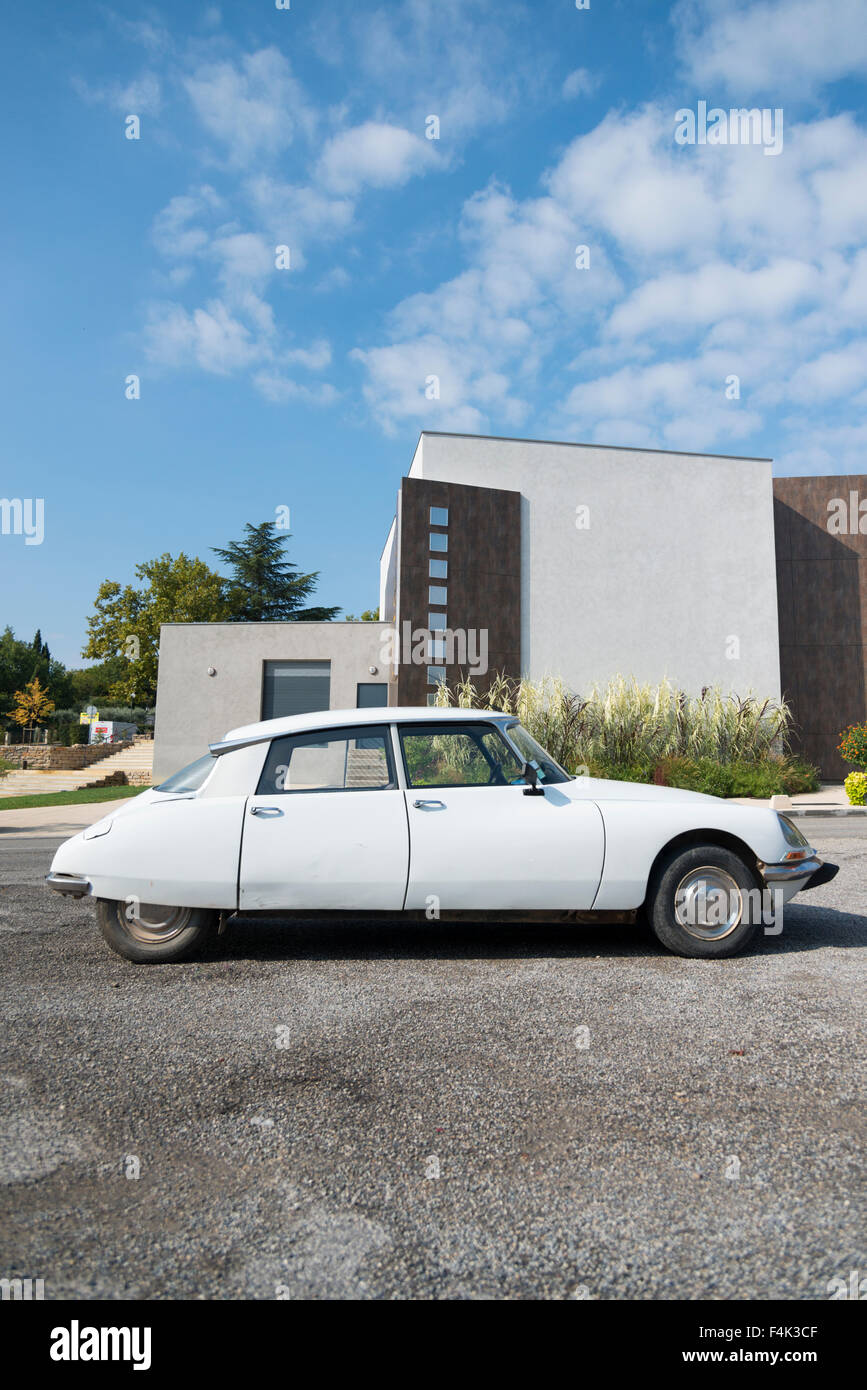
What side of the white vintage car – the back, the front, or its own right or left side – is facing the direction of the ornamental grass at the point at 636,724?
left

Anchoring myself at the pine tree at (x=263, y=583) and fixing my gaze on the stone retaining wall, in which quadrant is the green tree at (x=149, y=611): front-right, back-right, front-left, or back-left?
front-right

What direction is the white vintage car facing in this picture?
to the viewer's right

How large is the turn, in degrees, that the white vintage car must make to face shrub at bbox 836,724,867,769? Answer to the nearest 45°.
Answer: approximately 45° to its left

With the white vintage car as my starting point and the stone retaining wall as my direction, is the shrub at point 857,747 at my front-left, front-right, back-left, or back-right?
front-right

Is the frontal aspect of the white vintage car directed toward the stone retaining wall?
no

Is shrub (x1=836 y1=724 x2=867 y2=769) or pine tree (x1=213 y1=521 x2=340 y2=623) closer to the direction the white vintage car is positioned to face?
the shrub

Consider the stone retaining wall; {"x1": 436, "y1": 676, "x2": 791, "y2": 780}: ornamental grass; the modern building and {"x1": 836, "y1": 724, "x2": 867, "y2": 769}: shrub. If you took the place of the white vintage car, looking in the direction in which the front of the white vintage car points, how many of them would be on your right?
0

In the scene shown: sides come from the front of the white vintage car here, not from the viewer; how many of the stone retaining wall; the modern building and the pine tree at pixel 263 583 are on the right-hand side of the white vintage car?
0

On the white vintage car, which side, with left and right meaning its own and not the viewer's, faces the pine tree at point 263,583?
left

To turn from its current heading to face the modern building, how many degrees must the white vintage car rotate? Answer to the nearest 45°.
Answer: approximately 90° to its left

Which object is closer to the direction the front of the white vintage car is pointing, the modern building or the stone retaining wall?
the modern building

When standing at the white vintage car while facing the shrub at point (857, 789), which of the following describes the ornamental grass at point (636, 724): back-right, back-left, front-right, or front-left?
front-left

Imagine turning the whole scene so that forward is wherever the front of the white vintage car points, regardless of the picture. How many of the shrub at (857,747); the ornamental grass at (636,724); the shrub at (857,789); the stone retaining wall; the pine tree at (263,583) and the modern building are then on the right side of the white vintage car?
0

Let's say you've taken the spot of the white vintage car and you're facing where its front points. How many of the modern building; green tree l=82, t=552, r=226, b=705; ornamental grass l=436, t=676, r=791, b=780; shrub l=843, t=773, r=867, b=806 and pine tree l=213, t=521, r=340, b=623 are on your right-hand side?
0

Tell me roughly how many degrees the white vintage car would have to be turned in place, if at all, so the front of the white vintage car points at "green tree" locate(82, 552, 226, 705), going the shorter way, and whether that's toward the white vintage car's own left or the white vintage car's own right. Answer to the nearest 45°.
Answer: approximately 135° to the white vintage car's own left
